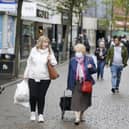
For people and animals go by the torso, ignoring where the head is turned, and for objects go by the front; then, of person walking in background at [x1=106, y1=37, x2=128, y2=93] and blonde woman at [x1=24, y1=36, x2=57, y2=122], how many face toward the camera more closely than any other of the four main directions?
2

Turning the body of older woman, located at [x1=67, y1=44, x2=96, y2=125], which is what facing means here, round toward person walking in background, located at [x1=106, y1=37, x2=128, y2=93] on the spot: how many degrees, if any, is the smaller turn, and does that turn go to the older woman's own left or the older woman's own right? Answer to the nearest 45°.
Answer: approximately 180°

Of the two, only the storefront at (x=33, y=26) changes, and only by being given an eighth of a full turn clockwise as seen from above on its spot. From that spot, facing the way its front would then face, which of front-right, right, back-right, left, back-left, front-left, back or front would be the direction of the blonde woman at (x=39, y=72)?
front

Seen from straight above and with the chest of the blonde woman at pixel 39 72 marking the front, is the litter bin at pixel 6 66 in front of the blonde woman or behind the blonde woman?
behind

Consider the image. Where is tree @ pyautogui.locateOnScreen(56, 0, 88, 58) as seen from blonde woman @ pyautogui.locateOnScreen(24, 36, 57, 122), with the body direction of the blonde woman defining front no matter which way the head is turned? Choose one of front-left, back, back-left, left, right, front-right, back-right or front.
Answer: back

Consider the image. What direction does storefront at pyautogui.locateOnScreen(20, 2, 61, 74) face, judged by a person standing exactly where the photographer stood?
facing the viewer and to the right of the viewer

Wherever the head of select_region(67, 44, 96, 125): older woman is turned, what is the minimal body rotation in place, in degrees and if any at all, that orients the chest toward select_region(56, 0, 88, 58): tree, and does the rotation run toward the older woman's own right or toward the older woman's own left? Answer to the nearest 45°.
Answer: approximately 180°

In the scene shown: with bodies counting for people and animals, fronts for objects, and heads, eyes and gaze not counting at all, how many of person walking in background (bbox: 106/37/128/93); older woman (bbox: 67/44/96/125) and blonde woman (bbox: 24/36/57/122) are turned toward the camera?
3

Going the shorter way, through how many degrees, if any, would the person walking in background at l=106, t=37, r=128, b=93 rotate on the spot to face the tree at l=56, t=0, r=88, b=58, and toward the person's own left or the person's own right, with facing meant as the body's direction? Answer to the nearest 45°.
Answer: approximately 180°

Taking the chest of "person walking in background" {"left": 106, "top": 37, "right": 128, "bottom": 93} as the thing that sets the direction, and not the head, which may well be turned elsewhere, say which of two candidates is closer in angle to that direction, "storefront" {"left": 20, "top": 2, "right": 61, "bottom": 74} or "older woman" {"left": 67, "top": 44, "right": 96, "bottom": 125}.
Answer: the older woman

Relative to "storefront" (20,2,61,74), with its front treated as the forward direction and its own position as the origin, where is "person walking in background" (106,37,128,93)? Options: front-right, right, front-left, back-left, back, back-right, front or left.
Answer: front-right

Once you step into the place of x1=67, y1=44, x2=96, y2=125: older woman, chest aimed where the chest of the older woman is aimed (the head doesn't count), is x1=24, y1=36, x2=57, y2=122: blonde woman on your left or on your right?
on your right
